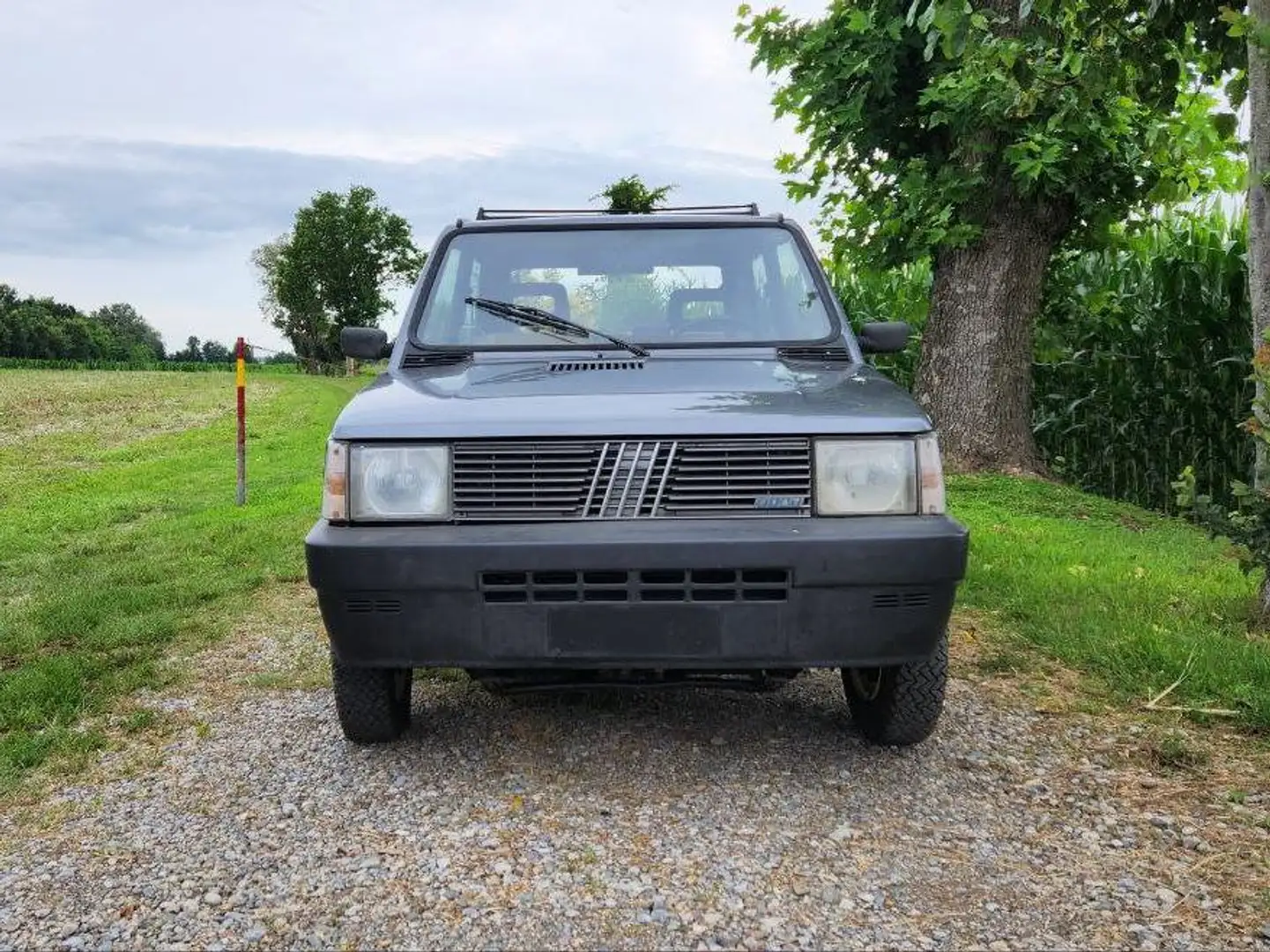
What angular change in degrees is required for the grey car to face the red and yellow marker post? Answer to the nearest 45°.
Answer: approximately 135° to its right

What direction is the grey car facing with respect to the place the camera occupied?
facing the viewer
